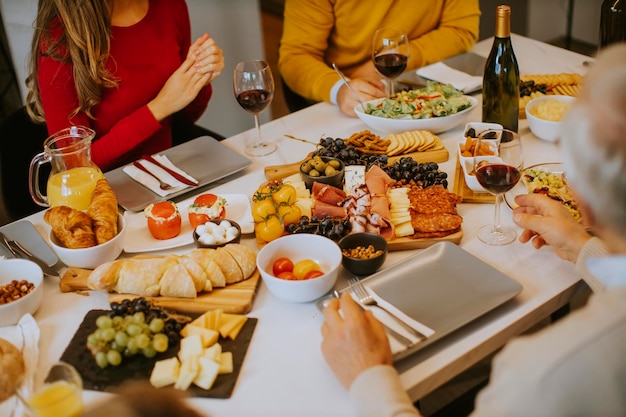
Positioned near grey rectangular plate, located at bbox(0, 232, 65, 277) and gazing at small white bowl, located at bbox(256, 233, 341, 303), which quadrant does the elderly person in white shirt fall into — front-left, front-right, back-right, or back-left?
front-right

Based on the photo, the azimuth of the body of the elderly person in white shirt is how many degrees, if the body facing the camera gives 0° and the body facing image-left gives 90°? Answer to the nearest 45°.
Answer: approximately 135°

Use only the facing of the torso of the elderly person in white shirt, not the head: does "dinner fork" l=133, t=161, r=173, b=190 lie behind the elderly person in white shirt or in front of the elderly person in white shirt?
in front

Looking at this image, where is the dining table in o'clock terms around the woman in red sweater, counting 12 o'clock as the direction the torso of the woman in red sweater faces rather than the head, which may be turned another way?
The dining table is roughly at 1 o'clock from the woman in red sweater.

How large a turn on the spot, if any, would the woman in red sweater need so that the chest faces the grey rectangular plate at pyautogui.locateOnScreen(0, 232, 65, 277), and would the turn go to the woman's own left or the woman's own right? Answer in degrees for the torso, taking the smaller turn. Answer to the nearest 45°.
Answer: approximately 45° to the woman's own right

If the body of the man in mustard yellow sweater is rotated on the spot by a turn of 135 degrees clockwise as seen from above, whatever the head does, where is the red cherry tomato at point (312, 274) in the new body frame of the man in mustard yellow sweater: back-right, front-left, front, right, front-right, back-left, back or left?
back-left

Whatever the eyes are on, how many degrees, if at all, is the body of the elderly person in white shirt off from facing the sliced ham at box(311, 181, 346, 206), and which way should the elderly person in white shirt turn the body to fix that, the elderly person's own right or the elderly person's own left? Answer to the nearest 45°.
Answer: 0° — they already face it

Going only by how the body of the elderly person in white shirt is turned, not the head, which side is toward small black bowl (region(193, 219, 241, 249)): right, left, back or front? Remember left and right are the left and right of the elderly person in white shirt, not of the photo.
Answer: front

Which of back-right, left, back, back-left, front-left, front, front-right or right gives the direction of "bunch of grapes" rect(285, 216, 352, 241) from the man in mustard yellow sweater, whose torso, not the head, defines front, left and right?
front

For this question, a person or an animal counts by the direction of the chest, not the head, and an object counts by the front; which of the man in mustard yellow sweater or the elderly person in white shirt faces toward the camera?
the man in mustard yellow sweater

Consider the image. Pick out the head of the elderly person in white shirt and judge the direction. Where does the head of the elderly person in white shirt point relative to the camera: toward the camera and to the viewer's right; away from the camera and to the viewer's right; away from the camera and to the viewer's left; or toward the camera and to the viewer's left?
away from the camera and to the viewer's left

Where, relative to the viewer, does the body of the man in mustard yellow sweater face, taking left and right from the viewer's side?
facing the viewer

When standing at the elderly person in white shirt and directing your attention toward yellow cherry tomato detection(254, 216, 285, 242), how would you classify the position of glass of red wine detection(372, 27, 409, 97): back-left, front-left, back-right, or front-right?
front-right

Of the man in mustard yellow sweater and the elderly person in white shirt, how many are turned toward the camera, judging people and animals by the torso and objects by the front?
1
